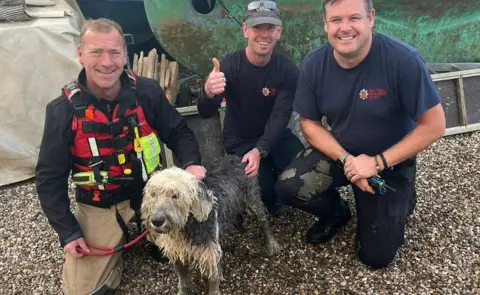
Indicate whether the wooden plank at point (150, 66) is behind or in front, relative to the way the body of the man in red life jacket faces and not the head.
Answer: behind

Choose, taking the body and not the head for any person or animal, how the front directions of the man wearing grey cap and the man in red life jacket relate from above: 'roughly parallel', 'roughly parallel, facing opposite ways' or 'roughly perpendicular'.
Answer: roughly parallel

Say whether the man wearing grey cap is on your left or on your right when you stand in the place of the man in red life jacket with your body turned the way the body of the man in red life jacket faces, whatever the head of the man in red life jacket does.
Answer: on your left

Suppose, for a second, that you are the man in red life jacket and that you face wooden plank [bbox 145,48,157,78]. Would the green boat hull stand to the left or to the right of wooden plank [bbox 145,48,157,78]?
right

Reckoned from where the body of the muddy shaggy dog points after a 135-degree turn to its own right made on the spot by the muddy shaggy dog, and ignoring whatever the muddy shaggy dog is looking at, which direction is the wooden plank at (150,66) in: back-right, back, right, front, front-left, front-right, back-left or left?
front

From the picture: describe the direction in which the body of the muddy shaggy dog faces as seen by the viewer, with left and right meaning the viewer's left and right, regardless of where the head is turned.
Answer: facing the viewer and to the left of the viewer

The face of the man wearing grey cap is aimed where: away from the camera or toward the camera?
toward the camera

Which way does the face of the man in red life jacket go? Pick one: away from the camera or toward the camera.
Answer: toward the camera

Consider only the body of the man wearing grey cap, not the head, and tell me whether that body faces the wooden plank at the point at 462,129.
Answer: no

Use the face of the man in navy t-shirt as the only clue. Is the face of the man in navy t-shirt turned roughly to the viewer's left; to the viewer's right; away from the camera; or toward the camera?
toward the camera

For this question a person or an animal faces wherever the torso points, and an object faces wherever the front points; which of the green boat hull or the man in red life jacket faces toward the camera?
the man in red life jacket

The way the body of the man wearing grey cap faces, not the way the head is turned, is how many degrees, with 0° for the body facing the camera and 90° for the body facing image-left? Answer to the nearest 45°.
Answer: approximately 0°

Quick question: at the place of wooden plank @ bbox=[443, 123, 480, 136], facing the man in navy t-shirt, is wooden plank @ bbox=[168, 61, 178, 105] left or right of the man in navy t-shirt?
right

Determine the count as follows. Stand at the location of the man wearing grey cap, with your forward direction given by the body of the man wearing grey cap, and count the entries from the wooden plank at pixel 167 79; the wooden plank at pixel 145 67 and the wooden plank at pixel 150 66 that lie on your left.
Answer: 0

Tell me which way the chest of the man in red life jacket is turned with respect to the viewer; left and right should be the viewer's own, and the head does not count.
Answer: facing the viewer
